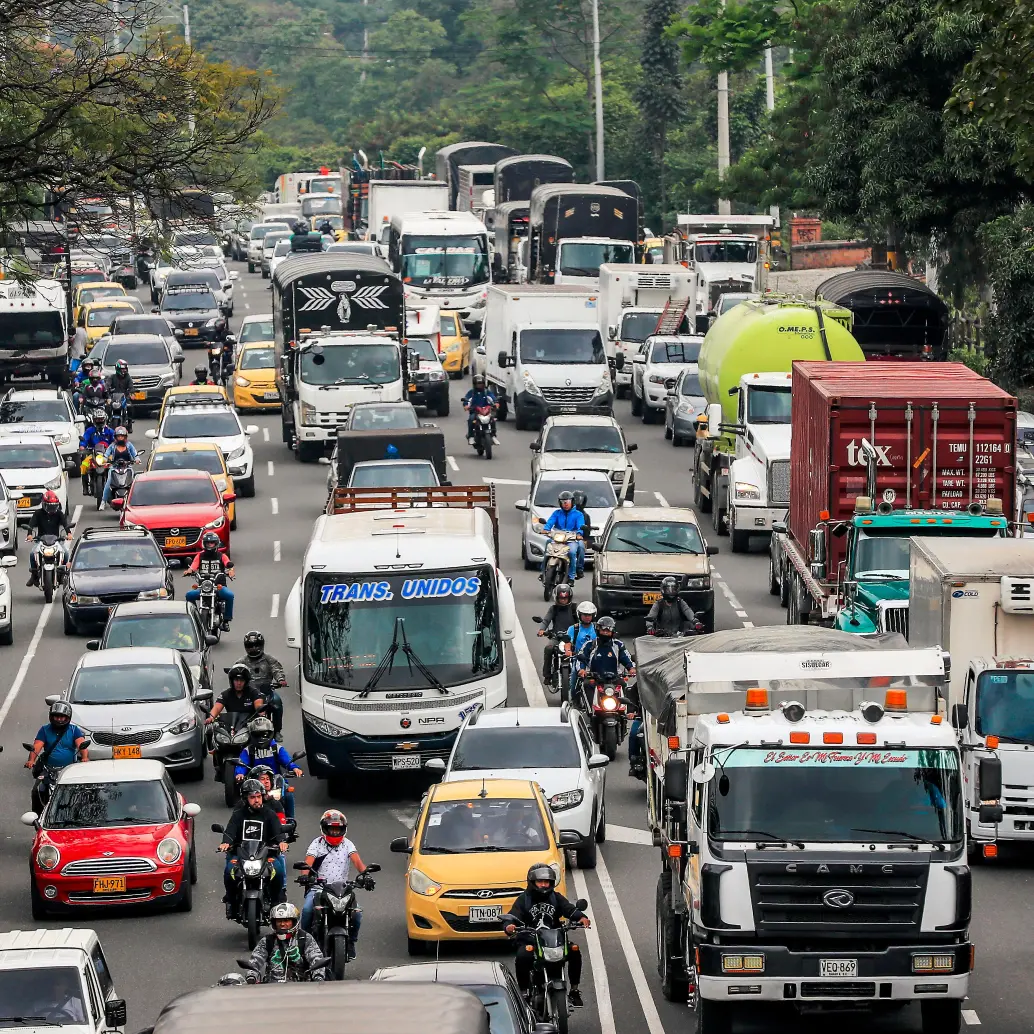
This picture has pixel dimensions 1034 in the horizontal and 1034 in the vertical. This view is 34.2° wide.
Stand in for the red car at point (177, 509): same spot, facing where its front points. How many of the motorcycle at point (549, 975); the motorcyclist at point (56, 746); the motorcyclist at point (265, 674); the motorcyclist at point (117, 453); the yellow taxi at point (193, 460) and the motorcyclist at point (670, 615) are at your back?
2

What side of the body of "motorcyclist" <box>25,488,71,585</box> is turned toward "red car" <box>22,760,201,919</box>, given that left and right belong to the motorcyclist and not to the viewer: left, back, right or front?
front

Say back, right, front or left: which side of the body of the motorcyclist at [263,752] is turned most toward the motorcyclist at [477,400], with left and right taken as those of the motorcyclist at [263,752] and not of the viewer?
back

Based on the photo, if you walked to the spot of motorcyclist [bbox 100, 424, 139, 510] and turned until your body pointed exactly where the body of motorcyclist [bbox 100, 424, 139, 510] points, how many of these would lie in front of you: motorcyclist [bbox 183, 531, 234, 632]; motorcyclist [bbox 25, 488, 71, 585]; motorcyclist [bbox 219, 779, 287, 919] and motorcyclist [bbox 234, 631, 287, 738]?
4

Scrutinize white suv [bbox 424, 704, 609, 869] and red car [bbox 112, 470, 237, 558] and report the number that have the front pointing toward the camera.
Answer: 2

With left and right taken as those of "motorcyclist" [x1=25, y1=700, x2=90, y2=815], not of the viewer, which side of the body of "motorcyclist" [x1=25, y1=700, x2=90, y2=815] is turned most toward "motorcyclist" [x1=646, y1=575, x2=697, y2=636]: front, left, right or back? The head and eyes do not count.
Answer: left

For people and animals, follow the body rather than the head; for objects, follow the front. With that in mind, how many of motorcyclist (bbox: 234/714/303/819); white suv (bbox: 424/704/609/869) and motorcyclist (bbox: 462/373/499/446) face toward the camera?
3

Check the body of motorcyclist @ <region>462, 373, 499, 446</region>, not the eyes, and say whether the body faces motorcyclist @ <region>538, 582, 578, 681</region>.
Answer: yes

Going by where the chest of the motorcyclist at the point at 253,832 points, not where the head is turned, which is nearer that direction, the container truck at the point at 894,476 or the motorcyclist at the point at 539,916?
the motorcyclist

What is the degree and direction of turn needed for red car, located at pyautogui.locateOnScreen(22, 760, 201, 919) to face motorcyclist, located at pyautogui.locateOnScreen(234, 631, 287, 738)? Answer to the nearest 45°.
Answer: approximately 135° to its left
